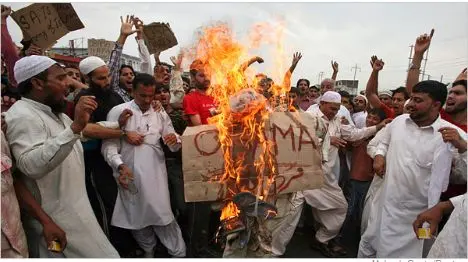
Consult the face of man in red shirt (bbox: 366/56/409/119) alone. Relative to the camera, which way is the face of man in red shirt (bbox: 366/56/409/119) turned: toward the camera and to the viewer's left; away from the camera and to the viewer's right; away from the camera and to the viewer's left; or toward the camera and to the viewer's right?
toward the camera and to the viewer's left

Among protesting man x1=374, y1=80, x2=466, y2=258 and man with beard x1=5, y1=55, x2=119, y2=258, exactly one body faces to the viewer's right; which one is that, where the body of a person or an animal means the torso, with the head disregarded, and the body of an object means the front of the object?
the man with beard

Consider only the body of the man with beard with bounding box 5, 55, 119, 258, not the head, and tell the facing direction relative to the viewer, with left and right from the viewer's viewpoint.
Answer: facing to the right of the viewer

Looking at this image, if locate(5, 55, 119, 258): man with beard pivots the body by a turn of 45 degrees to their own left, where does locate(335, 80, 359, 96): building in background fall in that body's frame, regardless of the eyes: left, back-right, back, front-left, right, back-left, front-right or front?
front

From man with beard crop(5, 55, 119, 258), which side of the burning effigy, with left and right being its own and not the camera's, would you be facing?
right

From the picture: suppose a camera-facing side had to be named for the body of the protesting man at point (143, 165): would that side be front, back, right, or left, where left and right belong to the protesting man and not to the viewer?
front

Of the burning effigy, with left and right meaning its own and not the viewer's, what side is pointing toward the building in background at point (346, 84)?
back

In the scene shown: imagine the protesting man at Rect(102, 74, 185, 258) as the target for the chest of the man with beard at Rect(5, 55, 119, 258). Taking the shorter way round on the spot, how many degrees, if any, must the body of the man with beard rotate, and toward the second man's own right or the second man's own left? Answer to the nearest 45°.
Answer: approximately 45° to the second man's own left

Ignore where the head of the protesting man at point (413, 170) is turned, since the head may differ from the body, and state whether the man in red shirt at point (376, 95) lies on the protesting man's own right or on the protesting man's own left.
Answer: on the protesting man's own right

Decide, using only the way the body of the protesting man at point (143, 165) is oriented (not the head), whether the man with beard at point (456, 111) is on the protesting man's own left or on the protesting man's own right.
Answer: on the protesting man's own left

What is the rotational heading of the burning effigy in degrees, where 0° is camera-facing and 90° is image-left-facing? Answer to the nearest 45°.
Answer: approximately 0°
